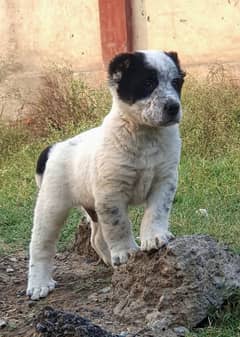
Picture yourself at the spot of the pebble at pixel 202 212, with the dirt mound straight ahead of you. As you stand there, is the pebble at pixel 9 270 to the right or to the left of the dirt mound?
right

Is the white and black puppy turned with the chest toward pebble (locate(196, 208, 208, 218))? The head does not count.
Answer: no

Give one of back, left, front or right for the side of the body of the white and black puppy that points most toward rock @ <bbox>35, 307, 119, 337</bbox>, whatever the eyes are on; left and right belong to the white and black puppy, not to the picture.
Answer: right

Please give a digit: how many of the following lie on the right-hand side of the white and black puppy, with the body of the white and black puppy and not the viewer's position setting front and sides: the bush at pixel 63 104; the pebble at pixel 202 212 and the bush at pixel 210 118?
0

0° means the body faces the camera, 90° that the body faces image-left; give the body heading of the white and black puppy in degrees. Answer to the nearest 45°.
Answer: approximately 315°

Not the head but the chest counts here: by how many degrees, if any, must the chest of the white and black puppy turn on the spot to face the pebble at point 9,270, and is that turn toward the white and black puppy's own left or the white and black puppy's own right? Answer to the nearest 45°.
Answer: approximately 180°

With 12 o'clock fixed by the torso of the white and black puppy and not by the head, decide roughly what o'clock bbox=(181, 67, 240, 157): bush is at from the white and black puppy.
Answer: The bush is roughly at 8 o'clock from the white and black puppy.

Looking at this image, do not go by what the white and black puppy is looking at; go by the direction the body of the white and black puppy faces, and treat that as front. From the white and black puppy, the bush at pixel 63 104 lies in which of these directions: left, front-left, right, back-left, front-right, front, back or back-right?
back-left
